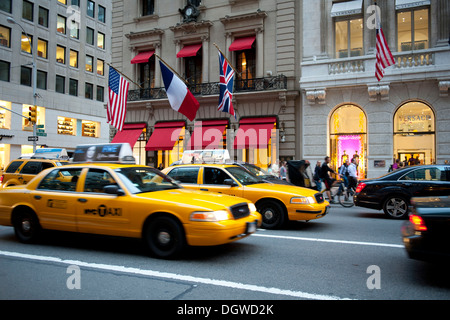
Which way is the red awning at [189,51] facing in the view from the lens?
facing the viewer and to the left of the viewer

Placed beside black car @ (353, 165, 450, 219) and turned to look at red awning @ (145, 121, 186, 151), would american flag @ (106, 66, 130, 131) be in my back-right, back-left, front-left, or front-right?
front-left

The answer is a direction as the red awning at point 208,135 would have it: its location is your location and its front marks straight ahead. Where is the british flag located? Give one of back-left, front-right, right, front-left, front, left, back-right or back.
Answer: front-left

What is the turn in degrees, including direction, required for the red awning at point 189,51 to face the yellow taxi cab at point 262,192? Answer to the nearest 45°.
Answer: approximately 45° to its left

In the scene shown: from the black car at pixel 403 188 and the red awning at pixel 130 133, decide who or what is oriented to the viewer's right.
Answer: the black car

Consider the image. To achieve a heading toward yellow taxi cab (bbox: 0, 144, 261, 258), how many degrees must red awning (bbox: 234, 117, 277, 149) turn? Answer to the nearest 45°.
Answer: approximately 45° to its left

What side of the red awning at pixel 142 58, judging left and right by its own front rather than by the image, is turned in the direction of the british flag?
left

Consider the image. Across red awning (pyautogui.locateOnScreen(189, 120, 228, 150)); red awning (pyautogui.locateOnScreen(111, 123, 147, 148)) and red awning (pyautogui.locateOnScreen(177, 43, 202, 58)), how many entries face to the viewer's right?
0

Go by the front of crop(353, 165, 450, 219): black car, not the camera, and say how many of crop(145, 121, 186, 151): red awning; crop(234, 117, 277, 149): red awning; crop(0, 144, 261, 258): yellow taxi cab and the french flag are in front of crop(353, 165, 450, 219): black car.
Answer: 0

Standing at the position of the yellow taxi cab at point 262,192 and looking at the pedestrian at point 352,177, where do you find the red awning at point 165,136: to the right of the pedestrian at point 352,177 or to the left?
left

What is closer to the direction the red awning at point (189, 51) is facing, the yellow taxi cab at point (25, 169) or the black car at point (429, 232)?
the yellow taxi cab

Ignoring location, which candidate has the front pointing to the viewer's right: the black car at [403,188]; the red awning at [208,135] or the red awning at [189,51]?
the black car

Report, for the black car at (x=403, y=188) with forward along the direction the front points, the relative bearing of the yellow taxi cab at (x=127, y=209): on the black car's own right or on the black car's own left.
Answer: on the black car's own right

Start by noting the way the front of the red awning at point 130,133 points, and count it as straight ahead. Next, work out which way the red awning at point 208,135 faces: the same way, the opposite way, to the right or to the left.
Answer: the same way

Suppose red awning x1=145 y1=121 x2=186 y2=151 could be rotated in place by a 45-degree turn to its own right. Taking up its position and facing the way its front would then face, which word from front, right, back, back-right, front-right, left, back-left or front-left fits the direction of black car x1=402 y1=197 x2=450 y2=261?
left

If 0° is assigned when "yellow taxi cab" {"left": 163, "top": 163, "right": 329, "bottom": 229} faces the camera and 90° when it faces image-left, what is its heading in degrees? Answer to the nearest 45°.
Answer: approximately 315°

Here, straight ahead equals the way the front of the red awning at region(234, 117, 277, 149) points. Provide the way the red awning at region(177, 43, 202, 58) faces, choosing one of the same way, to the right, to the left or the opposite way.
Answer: the same way

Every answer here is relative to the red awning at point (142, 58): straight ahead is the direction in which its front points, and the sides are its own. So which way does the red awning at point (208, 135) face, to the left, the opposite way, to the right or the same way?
the same way
